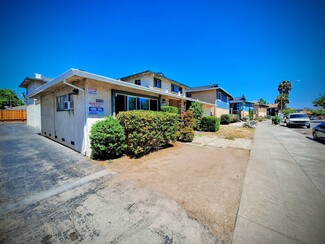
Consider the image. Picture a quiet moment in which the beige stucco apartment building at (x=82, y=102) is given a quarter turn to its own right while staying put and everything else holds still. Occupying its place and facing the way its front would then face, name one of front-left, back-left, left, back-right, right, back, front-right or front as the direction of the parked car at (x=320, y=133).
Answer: back-left

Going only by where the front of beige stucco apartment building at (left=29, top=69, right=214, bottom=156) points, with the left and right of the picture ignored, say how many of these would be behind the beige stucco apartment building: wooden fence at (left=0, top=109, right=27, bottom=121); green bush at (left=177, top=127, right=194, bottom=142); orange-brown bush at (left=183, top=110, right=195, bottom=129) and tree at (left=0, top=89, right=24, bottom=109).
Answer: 2

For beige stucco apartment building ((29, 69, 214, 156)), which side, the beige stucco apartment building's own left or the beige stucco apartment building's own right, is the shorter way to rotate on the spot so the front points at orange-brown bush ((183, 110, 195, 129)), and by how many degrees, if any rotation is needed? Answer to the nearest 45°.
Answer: approximately 45° to the beige stucco apartment building's own left

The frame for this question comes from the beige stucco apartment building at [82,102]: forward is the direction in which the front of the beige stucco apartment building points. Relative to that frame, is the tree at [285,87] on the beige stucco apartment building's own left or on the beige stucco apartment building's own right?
on the beige stucco apartment building's own left

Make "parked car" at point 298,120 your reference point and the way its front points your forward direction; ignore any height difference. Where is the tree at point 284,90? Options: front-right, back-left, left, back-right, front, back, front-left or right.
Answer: back

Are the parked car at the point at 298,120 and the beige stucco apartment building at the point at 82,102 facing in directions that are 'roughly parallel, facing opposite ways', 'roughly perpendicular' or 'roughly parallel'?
roughly perpendicular

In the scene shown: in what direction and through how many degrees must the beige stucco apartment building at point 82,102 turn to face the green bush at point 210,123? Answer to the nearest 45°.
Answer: approximately 45° to its left

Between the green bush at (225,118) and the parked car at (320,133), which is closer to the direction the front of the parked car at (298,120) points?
the parked car

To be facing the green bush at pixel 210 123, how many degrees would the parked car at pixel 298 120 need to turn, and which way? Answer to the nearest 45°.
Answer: approximately 45° to its right

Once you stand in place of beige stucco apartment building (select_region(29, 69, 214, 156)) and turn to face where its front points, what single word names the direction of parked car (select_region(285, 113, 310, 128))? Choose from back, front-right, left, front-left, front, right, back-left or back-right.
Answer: front-left

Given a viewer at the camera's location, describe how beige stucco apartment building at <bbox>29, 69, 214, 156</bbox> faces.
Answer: facing the viewer and to the right of the viewer

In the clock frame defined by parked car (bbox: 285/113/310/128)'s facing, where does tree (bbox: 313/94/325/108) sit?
The tree is roughly at 6 o'clock from the parked car.

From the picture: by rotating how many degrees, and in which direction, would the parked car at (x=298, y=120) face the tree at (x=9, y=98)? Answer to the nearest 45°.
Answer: approximately 45° to its right

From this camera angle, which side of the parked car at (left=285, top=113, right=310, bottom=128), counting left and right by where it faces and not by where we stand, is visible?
front

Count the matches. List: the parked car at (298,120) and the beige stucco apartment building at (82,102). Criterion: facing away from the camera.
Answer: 0

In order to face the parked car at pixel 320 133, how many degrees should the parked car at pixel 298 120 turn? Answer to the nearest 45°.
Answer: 0° — it already faces it
